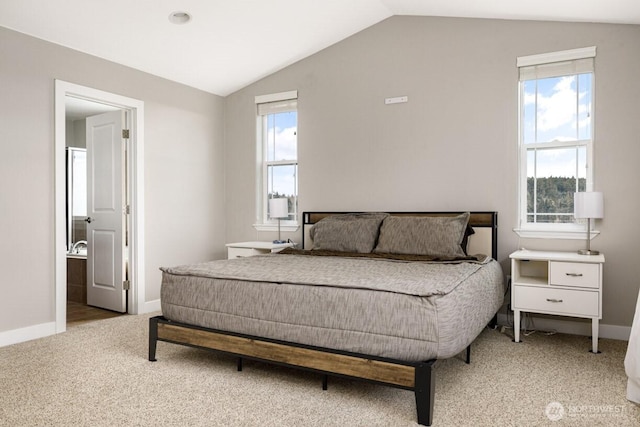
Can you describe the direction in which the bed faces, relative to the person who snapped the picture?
facing the viewer and to the left of the viewer

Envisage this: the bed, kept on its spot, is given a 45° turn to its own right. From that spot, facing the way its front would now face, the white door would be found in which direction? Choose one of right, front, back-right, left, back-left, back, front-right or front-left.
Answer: front-right

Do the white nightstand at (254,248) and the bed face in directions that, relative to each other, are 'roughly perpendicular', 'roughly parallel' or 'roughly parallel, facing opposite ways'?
roughly parallel

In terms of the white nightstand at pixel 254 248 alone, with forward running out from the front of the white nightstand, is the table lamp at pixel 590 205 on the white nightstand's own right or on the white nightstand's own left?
on the white nightstand's own left

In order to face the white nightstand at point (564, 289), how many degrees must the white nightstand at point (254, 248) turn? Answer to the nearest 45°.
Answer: approximately 90° to its left

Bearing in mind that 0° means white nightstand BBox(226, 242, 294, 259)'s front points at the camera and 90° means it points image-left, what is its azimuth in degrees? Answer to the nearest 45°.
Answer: approximately 45°

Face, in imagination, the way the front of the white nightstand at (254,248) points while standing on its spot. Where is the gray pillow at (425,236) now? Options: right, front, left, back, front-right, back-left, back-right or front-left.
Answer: left

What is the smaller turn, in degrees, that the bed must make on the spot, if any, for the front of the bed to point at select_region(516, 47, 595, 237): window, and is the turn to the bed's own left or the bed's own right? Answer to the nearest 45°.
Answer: approximately 180°

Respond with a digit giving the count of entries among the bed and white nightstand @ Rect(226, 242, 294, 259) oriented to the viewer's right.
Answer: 0
